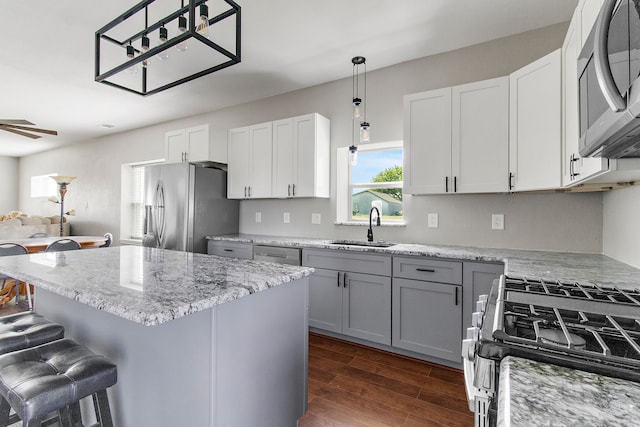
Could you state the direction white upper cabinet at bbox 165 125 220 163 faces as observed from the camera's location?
facing the viewer and to the left of the viewer

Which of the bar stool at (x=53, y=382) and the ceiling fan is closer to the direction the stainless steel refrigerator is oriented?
the bar stool

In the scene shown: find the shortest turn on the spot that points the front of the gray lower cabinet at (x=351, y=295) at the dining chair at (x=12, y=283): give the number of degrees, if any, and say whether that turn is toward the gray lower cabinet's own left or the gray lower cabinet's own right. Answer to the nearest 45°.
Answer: approximately 45° to the gray lower cabinet's own right

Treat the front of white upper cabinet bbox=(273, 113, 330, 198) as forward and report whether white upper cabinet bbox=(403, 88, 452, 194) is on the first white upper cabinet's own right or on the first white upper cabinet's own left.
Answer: on the first white upper cabinet's own left

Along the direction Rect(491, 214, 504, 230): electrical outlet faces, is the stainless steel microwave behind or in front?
in front

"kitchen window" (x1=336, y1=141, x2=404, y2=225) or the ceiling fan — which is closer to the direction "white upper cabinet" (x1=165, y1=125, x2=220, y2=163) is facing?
the ceiling fan

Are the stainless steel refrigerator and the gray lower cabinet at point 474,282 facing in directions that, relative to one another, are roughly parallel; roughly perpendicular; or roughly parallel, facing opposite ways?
roughly parallel

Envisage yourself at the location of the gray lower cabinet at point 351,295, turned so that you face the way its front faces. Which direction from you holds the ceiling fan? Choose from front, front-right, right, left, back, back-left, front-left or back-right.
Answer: front-right

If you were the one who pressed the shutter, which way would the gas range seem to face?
facing to the left of the viewer

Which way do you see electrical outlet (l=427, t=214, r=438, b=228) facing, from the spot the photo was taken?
facing the viewer

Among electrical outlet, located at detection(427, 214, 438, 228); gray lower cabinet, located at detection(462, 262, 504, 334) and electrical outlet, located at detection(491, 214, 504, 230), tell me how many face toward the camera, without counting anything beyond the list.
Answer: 3

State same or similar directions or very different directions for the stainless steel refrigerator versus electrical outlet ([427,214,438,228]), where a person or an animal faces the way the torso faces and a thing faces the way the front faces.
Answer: same or similar directions
